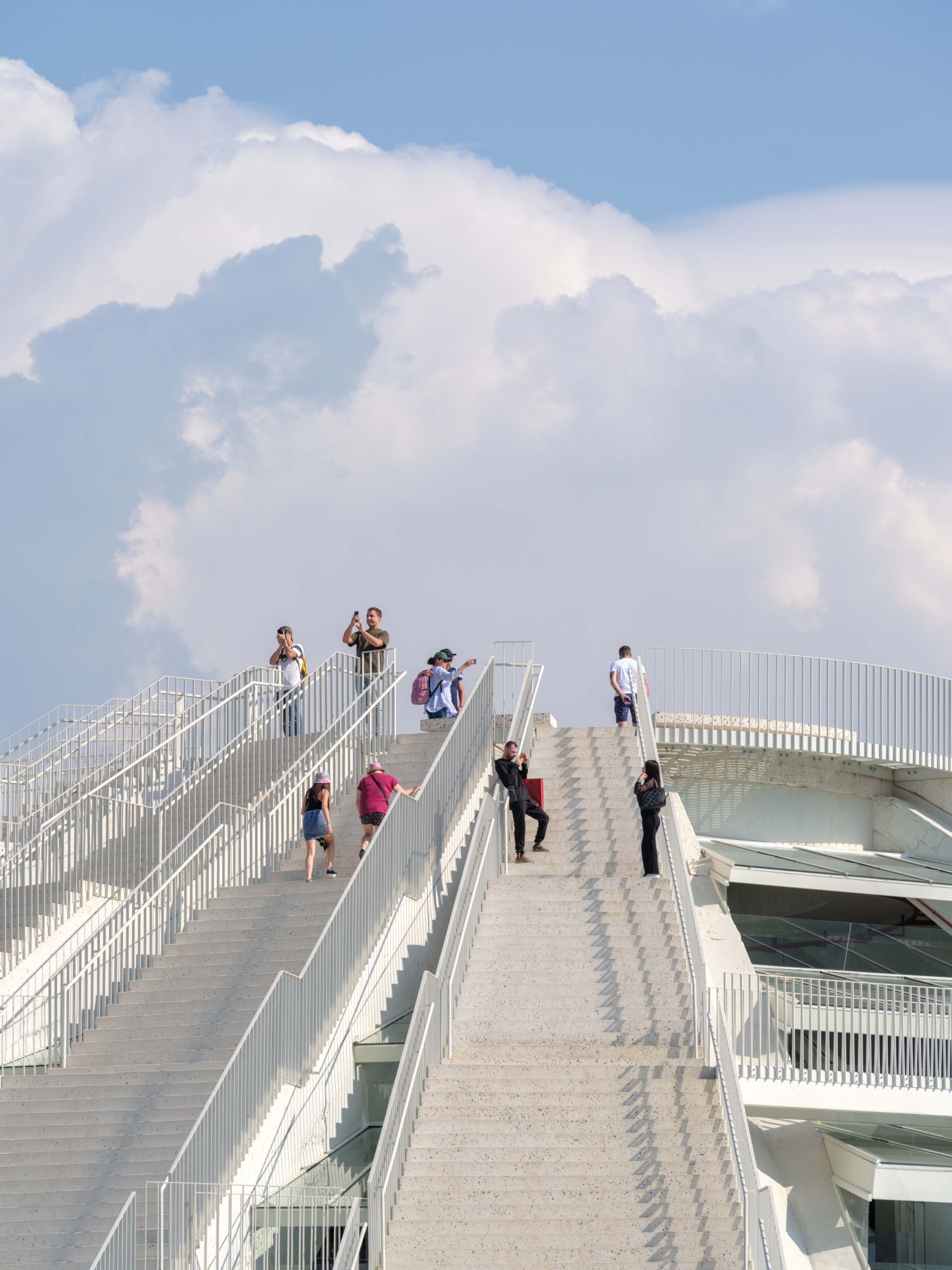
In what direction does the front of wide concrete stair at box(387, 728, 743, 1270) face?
toward the camera

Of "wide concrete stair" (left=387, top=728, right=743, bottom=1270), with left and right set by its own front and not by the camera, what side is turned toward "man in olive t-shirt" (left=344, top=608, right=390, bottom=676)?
back

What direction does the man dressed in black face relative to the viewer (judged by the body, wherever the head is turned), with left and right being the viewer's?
facing the viewer and to the right of the viewer

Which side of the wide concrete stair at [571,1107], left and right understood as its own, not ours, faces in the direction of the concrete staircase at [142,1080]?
right

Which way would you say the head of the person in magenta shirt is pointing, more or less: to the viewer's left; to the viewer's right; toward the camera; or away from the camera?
away from the camera

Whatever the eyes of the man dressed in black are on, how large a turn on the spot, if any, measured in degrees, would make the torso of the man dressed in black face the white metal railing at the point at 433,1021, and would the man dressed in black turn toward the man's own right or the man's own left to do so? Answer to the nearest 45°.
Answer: approximately 45° to the man's own right

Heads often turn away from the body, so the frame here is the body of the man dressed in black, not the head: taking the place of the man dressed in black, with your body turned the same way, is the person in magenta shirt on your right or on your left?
on your right
